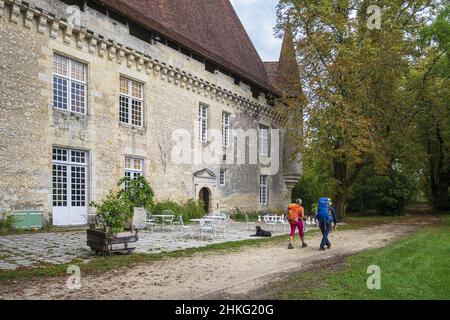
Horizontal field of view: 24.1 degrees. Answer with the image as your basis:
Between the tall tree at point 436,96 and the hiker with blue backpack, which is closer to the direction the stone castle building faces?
the hiker with blue backpack

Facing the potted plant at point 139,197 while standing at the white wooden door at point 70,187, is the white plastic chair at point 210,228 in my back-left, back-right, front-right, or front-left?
front-right

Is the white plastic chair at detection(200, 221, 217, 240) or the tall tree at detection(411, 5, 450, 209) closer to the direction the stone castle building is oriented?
the white plastic chair

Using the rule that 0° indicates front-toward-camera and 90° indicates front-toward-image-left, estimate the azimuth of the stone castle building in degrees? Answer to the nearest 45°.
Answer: approximately 315°

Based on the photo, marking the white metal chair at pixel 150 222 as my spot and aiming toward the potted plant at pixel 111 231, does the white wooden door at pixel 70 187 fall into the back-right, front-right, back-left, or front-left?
front-right

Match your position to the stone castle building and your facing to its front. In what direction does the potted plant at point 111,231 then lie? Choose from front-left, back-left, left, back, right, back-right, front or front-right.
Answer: front-right

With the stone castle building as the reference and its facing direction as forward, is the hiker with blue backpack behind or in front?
in front
